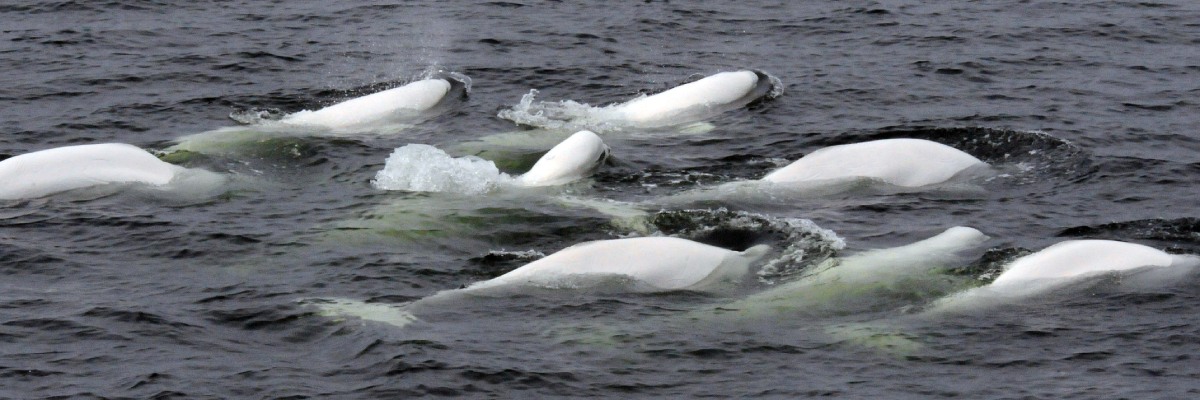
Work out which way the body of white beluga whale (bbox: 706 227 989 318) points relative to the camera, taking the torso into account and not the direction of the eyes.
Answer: to the viewer's right

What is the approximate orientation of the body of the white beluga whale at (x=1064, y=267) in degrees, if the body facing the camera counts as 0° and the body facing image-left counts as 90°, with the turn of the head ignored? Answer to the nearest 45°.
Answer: approximately 270°

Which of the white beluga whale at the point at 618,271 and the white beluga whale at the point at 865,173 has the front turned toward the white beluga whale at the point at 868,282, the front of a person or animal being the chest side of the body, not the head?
the white beluga whale at the point at 618,271

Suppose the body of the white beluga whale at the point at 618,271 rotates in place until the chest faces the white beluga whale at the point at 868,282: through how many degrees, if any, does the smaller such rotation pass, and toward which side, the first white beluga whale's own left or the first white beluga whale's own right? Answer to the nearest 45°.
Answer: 0° — it already faces it

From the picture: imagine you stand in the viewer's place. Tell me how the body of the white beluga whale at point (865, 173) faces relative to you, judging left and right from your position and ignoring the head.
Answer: facing to the right of the viewer

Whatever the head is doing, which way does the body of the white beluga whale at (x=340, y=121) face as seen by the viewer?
to the viewer's right

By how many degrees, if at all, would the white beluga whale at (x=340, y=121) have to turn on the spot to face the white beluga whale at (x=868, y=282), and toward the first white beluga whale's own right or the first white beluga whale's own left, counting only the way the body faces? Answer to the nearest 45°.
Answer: approximately 45° to the first white beluga whale's own right

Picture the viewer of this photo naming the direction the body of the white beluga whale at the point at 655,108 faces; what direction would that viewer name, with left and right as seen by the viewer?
facing to the right of the viewer

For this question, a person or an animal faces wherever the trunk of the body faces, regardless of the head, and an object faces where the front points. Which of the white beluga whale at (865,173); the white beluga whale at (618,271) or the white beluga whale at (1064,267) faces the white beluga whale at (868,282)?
the white beluga whale at (618,271)

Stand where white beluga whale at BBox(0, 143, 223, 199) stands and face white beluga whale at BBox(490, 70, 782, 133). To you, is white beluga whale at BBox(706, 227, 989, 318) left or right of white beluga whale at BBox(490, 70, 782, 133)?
right

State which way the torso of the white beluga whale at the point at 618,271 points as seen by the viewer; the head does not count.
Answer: to the viewer's right
